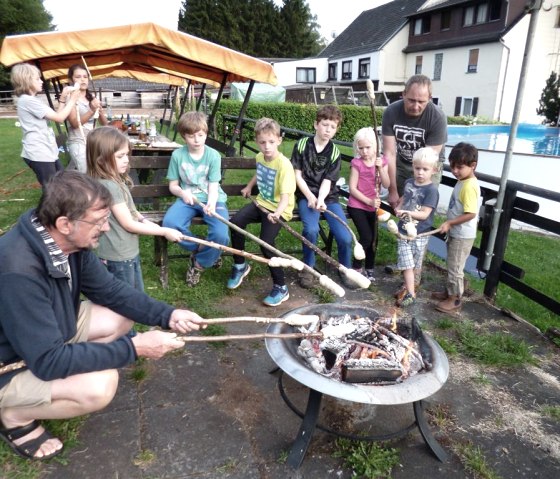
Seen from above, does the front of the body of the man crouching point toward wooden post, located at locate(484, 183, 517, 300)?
yes

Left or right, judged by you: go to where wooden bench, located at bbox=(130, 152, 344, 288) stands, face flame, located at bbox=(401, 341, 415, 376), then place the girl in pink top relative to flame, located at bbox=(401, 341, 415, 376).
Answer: left

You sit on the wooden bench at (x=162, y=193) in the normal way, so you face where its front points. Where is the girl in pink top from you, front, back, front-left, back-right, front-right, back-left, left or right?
left

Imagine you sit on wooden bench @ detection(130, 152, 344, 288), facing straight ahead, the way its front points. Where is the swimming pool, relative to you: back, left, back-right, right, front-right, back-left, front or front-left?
back-left

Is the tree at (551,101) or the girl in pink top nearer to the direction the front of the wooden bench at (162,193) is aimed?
the girl in pink top

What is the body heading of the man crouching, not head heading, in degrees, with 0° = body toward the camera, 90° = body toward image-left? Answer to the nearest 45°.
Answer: approximately 270°

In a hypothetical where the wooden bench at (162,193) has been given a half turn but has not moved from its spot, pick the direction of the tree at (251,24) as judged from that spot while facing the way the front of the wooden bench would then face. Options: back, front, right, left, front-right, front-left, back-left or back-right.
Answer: front

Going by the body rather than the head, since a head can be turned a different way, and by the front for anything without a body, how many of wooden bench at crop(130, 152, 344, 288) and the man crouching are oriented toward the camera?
1

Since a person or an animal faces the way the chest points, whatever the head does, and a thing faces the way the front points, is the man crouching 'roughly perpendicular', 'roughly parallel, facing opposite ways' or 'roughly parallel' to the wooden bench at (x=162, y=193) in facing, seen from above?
roughly perpendicular

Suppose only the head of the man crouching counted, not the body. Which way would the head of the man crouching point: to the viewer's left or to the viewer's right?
to the viewer's right

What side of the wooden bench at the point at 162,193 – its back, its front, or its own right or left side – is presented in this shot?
front

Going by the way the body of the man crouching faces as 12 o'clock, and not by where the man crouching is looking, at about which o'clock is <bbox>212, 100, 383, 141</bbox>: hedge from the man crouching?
The hedge is roughly at 10 o'clock from the man crouching.

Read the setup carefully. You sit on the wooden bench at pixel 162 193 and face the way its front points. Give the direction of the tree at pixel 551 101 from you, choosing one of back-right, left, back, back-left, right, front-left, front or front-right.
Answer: back-left

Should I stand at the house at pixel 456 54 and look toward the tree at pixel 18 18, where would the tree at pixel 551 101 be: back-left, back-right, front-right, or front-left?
back-left
